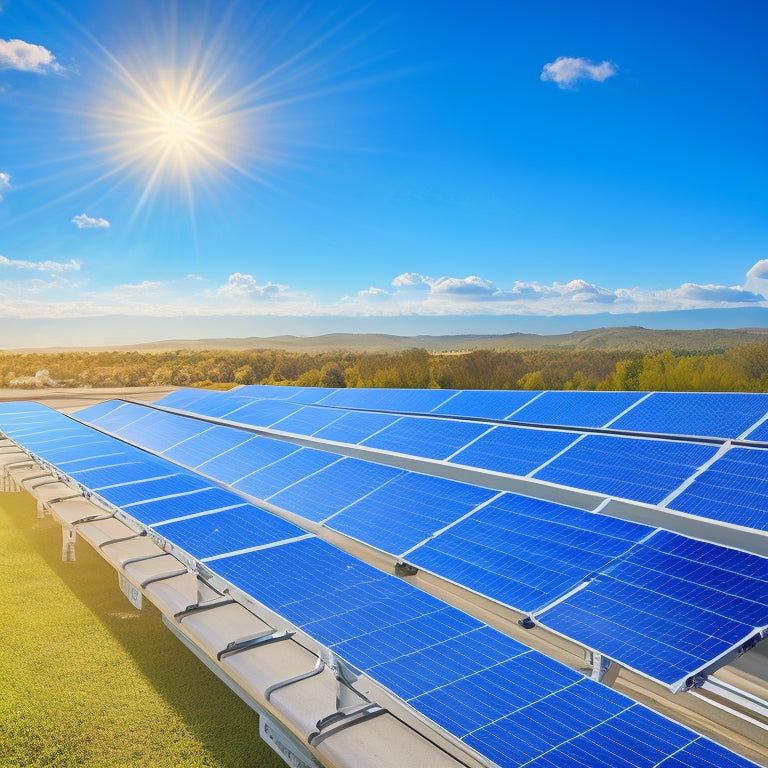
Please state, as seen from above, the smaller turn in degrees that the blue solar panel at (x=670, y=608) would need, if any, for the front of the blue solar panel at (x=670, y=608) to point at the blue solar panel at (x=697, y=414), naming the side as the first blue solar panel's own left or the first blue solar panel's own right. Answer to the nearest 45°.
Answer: approximately 135° to the first blue solar panel's own right

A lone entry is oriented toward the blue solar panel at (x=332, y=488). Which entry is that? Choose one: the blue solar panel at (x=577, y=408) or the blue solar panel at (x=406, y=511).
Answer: the blue solar panel at (x=577, y=408)

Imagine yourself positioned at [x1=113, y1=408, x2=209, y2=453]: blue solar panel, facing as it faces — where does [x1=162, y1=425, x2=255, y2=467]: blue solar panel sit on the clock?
[x1=162, y1=425, x2=255, y2=467]: blue solar panel is roughly at 10 o'clock from [x1=113, y1=408, x2=209, y2=453]: blue solar panel.

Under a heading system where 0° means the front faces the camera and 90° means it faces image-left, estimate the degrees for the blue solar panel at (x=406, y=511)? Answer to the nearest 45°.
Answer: approximately 45°

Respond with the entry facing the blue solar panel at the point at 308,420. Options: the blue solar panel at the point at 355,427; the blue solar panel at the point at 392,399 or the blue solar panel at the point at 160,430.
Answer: the blue solar panel at the point at 392,399

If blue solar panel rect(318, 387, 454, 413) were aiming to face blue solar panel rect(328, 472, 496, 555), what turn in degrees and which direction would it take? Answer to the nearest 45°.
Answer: approximately 45° to its left

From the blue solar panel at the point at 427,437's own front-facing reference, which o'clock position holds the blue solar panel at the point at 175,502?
the blue solar panel at the point at 175,502 is roughly at 12 o'clock from the blue solar panel at the point at 427,437.

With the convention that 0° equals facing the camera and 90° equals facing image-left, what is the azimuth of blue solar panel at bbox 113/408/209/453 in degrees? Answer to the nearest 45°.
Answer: approximately 45°

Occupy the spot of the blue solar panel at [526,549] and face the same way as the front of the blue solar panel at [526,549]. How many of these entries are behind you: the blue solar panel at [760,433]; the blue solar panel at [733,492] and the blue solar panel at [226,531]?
2

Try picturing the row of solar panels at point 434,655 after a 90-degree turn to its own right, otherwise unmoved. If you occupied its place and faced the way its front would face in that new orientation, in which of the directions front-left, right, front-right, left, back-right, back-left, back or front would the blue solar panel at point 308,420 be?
front-right

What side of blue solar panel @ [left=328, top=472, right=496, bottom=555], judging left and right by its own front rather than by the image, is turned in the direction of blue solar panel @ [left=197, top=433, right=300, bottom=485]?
right

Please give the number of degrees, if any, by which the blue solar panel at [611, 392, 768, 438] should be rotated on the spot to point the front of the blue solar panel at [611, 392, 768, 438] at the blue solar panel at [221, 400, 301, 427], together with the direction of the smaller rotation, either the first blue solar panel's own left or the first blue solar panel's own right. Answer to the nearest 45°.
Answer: approximately 45° to the first blue solar panel's own right
